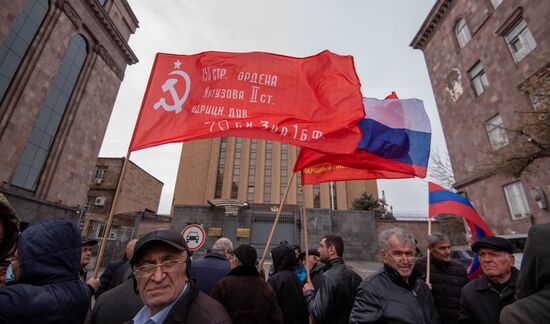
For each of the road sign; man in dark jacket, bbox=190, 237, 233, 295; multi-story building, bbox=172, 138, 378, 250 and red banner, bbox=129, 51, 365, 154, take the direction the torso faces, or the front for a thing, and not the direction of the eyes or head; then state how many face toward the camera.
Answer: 3

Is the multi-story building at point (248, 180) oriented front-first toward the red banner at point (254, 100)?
yes

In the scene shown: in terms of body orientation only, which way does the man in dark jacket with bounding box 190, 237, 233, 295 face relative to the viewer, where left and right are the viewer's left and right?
facing away from the viewer and to the right of the viewer

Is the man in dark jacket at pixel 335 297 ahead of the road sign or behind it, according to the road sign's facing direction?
ahead

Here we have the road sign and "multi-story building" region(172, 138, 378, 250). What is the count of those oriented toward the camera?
2

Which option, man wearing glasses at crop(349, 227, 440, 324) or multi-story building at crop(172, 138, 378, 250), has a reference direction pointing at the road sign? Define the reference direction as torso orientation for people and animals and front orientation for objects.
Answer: the multi-story building

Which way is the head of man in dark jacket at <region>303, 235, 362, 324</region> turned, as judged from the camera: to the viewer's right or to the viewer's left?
to the viewer's left

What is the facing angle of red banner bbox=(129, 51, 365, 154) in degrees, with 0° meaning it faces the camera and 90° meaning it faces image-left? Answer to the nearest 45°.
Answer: approximately 0°
